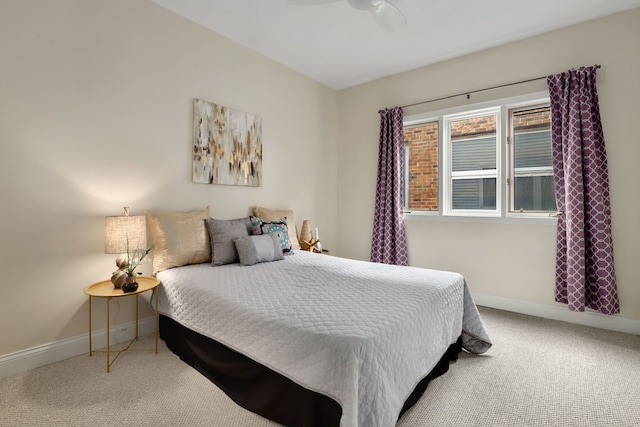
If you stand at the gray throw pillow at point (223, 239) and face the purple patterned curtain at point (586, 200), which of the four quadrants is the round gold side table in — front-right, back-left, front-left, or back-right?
back-right

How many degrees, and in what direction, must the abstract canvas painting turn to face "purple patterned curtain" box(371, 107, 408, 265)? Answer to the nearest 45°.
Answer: approximately 45° to its left

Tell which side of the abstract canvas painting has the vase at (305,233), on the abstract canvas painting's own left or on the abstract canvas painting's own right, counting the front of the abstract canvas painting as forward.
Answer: on the abstract canvas painting's own left

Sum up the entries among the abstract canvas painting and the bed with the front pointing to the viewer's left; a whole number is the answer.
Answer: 0

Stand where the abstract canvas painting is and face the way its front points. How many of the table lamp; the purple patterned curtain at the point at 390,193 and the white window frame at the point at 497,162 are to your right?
1

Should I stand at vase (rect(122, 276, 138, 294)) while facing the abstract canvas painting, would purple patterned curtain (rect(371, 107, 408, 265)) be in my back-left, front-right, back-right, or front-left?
front-right

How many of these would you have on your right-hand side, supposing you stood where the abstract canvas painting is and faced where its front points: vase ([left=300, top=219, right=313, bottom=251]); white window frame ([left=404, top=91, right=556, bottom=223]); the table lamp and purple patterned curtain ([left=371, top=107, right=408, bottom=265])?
1

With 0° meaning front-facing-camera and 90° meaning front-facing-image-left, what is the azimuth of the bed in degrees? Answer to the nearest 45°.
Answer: approximately 315°

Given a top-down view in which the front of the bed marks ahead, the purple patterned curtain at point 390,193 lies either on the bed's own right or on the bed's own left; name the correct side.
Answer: on the bed's own left

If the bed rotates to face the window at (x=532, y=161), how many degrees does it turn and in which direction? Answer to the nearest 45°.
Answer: approximately 90° to its left

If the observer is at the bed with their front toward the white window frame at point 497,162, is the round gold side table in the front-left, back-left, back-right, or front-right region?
back-left

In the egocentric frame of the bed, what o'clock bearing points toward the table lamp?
The table lamp is roughly at 5 o'clock from the bed.

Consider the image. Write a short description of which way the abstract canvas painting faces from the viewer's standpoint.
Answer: facing the viewer and to the right of the viewer

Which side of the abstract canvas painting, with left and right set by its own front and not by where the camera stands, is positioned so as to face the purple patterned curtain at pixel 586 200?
front

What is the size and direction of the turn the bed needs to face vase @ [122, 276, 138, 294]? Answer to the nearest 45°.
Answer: approximately 135° to its right

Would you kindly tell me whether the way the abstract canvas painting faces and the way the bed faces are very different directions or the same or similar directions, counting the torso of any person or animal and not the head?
same or similar directions

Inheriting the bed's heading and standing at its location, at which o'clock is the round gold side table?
The round gold side table is roughly at 5 o'clock from the bed.
